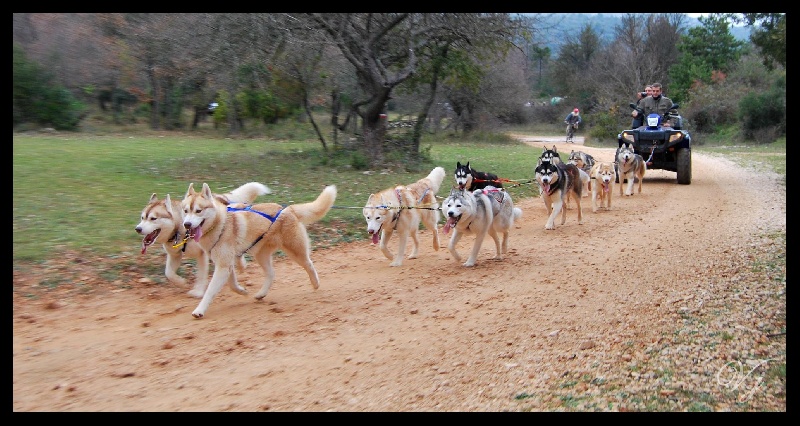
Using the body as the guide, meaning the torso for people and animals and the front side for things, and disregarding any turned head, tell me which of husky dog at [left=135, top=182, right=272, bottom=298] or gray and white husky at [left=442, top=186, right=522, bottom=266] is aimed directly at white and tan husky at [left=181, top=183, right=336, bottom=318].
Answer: the gray and white husky

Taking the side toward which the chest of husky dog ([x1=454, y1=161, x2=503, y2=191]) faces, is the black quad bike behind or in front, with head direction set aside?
behind

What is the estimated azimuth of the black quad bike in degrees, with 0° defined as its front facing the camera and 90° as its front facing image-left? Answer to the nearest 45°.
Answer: approximately 0°

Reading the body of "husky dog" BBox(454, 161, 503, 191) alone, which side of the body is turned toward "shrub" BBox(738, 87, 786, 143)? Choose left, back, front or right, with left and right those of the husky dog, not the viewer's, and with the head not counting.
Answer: back

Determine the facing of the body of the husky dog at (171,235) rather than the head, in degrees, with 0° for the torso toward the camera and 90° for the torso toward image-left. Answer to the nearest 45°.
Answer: approximately 45°

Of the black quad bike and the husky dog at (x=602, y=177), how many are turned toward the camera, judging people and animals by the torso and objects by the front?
2

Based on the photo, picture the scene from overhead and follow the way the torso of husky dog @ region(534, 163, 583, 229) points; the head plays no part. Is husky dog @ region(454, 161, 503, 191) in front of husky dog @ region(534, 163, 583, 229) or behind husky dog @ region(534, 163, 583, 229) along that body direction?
in front

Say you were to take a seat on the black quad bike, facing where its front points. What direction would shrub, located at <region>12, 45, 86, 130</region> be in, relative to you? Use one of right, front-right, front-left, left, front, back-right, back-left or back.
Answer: right

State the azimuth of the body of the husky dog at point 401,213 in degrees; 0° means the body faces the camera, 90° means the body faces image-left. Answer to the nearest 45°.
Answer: approximately 45°

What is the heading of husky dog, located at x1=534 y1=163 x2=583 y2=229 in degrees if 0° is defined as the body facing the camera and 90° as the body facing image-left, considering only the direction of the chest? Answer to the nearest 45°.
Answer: approximately 45°

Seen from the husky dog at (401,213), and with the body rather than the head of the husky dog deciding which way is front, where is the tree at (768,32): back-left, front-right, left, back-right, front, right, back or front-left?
back

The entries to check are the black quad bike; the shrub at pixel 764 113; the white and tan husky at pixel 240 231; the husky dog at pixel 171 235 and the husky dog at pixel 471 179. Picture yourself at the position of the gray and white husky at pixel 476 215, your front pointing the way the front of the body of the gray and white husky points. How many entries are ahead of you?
2

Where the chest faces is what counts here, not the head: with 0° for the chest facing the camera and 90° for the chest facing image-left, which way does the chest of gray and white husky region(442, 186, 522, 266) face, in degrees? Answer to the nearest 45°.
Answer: approximately 45°
